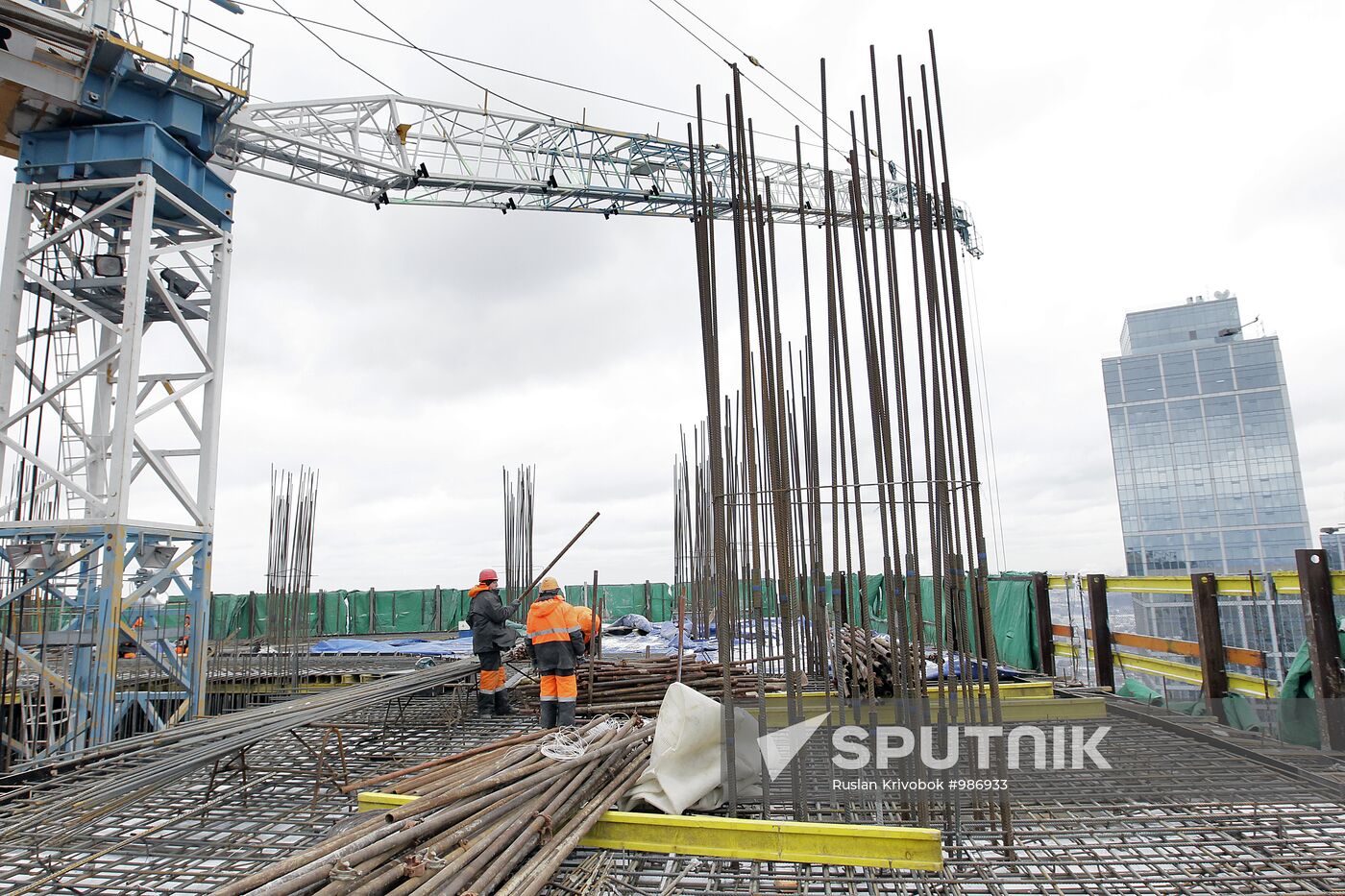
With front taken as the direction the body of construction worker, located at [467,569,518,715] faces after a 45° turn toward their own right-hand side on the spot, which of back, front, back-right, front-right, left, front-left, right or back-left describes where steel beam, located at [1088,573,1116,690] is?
front-left

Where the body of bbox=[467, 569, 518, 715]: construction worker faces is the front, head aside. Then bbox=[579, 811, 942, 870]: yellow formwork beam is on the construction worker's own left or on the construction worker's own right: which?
on the construction worker's own right

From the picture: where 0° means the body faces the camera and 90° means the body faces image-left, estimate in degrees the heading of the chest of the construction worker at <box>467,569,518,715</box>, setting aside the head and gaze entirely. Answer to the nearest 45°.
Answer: approximately 270°

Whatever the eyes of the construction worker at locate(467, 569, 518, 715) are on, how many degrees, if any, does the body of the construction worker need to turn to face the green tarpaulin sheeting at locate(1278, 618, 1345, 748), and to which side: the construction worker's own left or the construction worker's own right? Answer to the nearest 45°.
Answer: approximately 45° to the construction worker's own right

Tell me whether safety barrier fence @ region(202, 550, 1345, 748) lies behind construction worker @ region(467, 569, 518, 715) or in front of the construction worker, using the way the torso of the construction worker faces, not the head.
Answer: in front

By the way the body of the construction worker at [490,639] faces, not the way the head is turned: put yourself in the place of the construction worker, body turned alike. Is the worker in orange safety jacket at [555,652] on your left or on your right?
on your right

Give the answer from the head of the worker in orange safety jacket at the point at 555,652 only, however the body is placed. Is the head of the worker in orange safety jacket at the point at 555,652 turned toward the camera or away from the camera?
away from the camera

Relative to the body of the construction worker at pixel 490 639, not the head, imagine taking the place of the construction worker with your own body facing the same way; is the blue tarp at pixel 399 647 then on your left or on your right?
on your left

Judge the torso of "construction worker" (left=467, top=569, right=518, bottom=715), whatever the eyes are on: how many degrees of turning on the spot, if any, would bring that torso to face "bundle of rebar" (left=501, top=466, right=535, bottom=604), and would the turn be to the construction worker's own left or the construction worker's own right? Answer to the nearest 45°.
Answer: approximately 90° to the construction worker's own left
